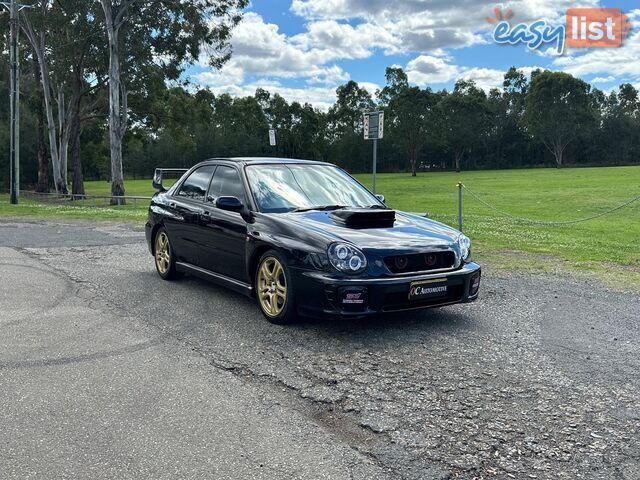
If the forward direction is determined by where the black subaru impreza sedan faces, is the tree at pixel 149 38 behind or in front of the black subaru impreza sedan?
behind

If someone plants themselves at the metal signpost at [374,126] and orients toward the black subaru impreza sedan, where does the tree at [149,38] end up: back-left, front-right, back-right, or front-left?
back-right

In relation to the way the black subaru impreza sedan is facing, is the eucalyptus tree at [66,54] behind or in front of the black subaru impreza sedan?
behind

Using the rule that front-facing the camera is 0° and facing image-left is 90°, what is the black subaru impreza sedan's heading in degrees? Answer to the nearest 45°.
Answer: approximately 315°

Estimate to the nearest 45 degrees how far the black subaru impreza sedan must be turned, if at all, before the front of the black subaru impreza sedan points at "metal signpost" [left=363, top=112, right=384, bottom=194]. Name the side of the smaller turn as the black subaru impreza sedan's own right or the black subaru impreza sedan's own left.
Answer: approximately 135° to the black subaru impreza sedan's own left
